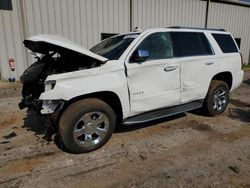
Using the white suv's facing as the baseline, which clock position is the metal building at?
The metal building is roughly at 4 o'clock from the white suv.

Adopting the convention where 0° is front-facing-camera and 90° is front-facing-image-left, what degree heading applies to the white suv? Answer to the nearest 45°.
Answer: approximately 45°
